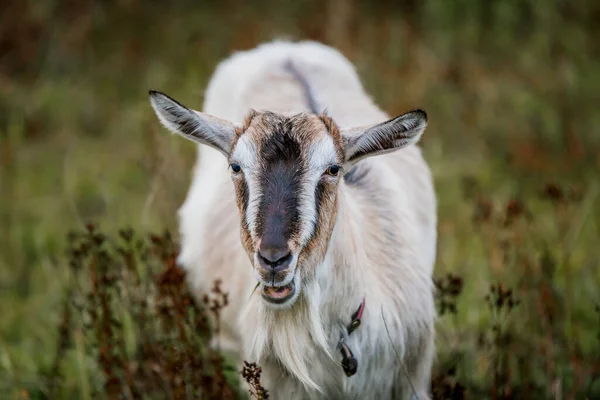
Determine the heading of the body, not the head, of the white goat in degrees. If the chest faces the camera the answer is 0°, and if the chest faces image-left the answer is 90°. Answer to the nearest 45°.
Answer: approximately 0°
